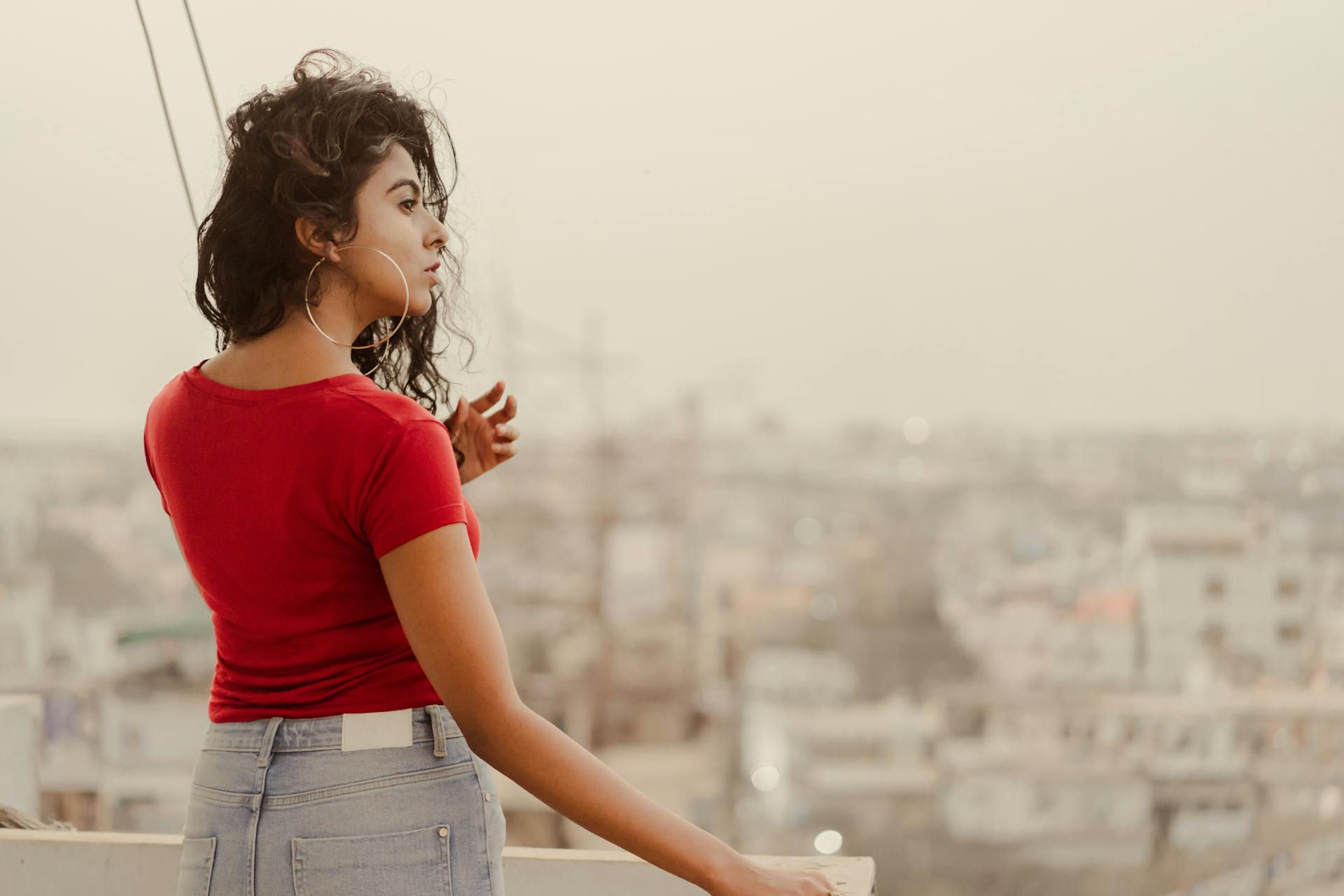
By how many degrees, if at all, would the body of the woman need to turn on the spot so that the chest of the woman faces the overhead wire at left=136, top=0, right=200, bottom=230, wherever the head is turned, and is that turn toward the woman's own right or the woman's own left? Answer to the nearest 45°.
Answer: approximately 45° to the woman's own left

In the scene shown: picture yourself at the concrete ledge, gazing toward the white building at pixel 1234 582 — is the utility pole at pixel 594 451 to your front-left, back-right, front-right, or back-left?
front-left

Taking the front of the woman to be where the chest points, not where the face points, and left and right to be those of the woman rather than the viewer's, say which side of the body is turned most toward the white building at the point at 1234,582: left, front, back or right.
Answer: front

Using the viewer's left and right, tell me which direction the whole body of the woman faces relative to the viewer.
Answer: facing away from the viewer and to the right of the viewer

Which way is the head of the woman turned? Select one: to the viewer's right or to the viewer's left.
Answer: to the viewer's right

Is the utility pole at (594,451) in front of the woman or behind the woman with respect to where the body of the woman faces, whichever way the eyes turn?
in front
